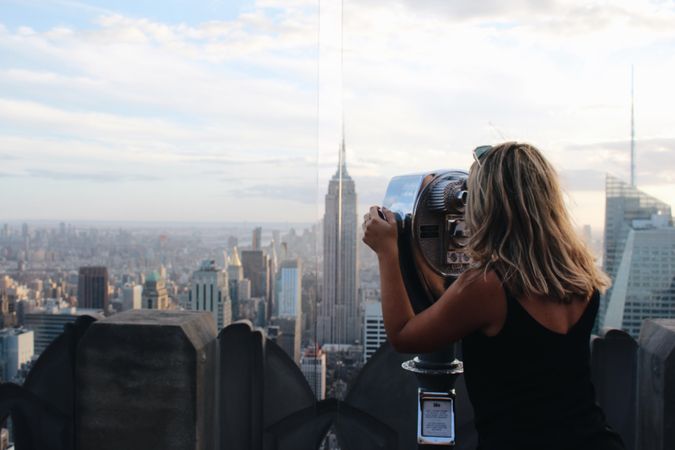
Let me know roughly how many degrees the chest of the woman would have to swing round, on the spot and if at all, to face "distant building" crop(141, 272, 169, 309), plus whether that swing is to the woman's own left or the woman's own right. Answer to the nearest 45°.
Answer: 0° — they already face it

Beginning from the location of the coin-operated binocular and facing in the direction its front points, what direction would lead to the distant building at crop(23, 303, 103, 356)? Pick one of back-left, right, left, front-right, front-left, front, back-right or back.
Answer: front

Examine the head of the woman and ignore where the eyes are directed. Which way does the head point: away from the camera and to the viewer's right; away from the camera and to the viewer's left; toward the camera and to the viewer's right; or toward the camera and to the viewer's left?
away from the camera and to the viewer's left

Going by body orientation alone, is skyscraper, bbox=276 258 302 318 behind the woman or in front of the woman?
in front

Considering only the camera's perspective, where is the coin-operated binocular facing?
facing away from the viewer and to the left of the viewer

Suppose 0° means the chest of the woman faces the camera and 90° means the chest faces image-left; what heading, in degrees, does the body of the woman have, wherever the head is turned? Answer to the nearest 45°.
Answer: approximately 135°

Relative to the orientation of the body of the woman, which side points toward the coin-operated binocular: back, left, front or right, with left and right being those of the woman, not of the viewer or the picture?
front

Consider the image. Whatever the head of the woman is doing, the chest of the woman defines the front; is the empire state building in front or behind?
in front

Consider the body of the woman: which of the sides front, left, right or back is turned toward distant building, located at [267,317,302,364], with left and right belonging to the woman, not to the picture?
front

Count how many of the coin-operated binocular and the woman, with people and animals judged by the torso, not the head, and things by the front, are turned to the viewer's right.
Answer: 0

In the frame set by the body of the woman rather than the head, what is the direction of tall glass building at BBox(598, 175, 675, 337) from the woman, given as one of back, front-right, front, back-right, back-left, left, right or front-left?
front-right

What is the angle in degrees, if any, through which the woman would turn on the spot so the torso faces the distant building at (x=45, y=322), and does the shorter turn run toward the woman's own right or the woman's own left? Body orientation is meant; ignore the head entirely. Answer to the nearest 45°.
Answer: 0° — they already face it

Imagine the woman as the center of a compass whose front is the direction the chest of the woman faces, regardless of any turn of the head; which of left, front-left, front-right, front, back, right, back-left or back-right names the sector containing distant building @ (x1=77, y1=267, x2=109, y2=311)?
front

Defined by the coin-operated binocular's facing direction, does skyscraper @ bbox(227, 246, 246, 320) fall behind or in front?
in front
